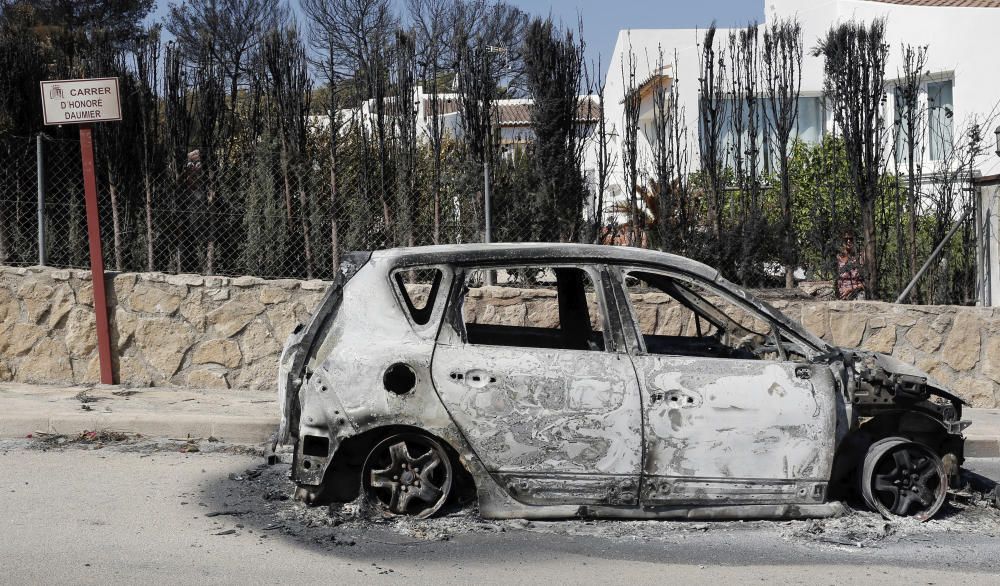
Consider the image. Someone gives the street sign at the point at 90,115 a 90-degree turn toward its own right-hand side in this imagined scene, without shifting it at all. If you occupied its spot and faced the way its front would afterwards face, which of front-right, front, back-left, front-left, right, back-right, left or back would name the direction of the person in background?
back

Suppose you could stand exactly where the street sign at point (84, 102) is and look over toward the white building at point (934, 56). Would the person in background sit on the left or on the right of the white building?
right

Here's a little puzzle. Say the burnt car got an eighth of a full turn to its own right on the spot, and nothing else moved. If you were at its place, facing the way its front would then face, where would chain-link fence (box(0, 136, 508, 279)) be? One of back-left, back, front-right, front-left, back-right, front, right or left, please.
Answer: back

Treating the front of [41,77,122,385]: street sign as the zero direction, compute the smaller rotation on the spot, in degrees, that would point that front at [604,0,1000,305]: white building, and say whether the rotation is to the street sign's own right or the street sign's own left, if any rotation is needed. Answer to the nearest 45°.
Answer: approximately 135° to the street sign's own left

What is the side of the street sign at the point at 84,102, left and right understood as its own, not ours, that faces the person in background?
left

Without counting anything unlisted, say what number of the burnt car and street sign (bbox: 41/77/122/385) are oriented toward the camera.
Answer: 1

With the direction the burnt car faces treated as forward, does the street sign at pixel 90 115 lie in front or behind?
behind

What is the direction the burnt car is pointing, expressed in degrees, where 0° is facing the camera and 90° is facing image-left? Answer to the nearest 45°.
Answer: approximately 270°

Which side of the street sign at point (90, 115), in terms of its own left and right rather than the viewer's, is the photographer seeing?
front
